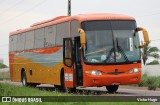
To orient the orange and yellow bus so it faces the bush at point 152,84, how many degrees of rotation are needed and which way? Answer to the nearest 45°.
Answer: approximately 90° to its left

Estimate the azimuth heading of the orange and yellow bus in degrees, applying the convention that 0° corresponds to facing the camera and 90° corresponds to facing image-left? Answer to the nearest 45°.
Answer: approximately 315°
